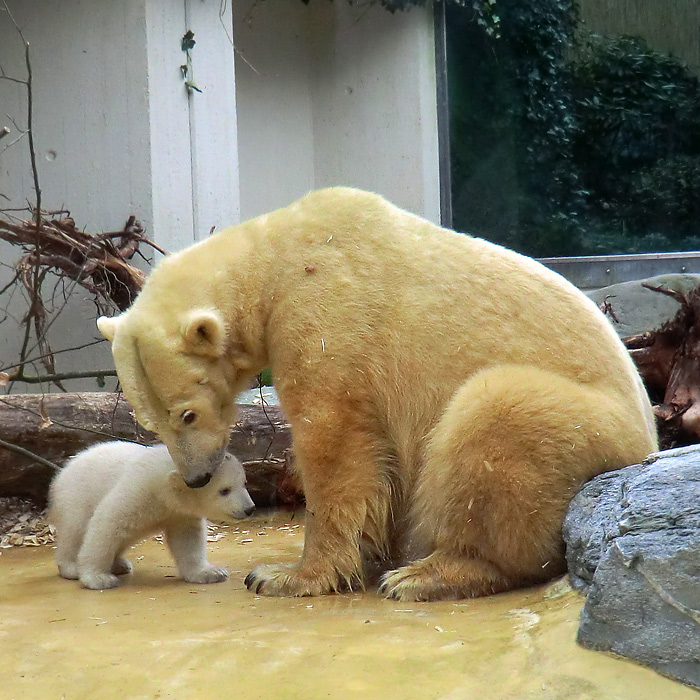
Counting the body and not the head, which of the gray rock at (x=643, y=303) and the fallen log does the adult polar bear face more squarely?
the fallen log

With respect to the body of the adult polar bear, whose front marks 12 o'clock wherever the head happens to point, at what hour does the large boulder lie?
The large boulder is roughly at 8 o'clock from the adult polar bear.

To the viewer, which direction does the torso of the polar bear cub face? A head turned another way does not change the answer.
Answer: to the viewer's right

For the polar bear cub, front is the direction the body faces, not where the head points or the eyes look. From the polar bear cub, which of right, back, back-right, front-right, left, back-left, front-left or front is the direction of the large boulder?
front-right

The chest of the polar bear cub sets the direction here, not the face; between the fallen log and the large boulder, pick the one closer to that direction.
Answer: the large boulder

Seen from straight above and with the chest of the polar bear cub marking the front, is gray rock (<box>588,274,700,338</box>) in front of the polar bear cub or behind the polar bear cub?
in front

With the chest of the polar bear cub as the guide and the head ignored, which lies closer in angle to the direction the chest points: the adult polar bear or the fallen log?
the adult polar bear

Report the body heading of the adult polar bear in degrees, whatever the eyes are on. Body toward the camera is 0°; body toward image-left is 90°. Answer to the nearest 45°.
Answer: approximately 90°

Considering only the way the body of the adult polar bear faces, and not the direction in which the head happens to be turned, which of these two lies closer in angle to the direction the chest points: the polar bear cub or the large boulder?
the polar bear cub

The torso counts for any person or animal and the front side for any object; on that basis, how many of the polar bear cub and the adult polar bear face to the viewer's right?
1

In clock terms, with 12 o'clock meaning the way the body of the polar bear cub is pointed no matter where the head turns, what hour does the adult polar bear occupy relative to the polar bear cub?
The adult polar bear is roughly at 1 o'clock from the polar bear cub.

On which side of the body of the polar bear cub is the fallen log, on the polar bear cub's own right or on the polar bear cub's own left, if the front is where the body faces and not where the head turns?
on the polar bear cub's own left

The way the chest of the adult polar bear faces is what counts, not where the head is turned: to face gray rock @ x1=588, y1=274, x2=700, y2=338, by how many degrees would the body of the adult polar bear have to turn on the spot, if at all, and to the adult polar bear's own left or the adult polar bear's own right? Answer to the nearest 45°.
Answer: approximately 135° to the adult polar bear's own right

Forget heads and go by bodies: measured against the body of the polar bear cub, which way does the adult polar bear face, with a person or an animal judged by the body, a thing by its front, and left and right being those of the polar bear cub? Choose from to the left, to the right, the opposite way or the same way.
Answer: the opposite way
